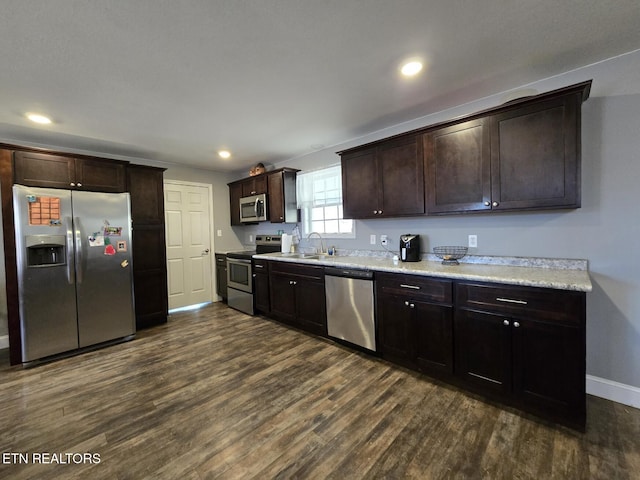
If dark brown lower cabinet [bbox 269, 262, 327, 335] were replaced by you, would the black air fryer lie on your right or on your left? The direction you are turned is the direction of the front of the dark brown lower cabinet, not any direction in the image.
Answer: on your left

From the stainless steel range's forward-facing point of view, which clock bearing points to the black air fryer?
The black air fryer is roughly at 9 o'clock from the stainless steel range.

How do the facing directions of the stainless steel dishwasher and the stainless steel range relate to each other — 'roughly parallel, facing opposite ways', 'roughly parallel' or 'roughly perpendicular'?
roughly parallel

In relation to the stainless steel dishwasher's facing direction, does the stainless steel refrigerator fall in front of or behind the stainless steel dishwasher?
in front

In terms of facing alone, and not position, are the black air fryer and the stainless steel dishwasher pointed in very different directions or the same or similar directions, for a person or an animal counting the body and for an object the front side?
same or similar directions

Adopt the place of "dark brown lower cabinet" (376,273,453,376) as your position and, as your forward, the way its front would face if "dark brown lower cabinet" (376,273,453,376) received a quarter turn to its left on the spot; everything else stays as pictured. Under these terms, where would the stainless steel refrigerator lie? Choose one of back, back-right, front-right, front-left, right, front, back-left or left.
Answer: back-right

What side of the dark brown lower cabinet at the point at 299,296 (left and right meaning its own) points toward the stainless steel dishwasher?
left

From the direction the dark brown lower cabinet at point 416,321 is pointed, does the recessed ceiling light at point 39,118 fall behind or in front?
in front

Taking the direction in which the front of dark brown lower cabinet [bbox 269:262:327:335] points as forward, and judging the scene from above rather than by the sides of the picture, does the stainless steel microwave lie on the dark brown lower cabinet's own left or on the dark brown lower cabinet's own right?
on the dark brown lower cabinet's own right

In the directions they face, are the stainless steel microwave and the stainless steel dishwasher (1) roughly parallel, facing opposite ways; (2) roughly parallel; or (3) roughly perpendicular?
roughly parallel

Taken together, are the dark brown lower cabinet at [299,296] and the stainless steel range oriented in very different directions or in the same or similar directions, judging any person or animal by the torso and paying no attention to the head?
same or similar directions

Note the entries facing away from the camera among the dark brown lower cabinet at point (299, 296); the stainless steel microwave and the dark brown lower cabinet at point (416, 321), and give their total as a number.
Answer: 0

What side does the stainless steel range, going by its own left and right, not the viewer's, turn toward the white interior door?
right

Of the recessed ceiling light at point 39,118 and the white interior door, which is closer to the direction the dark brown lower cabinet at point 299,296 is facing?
the recessed ceiling light

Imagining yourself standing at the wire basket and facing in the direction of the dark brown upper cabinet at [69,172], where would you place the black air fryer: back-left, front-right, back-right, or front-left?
front-right

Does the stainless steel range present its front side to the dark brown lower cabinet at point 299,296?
no

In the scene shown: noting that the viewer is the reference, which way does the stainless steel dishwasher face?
facing the viewer and to the left of the viewer
